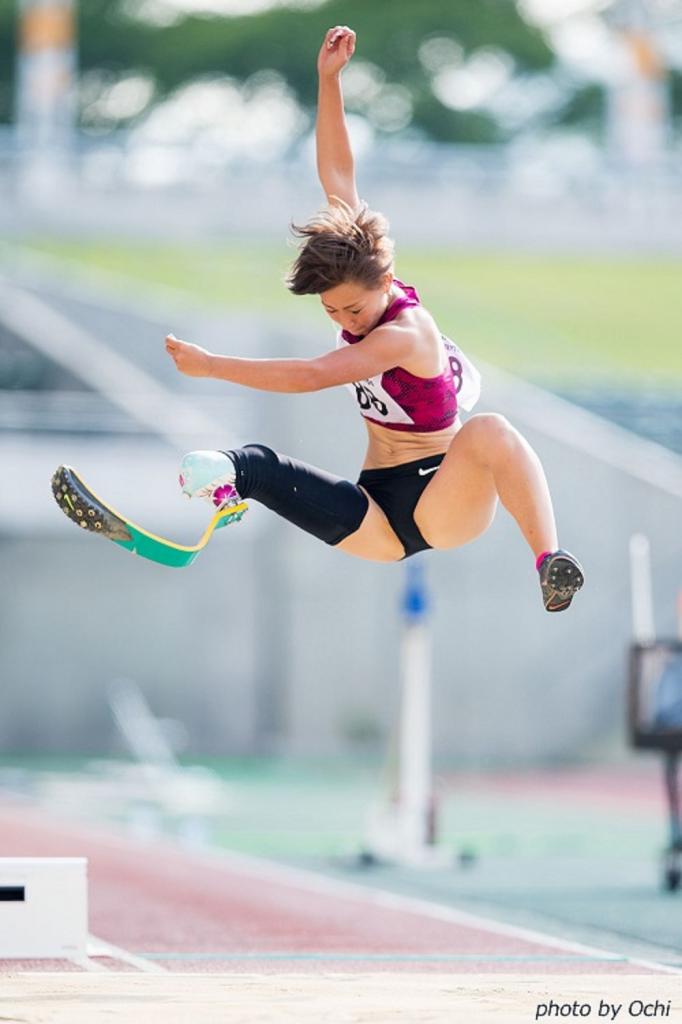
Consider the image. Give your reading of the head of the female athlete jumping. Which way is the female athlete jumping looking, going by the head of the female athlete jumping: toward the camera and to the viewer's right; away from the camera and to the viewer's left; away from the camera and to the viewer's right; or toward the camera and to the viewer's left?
toward the camera and to the viewer's left

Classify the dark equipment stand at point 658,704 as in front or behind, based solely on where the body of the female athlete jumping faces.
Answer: behind

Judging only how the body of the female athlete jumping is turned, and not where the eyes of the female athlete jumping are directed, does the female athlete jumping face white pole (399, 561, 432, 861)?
no

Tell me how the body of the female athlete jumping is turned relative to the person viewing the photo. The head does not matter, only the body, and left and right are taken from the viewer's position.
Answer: facing the viewer and to the left of the viewer

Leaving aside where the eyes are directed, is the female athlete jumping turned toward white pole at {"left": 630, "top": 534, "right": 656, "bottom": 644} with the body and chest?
no
